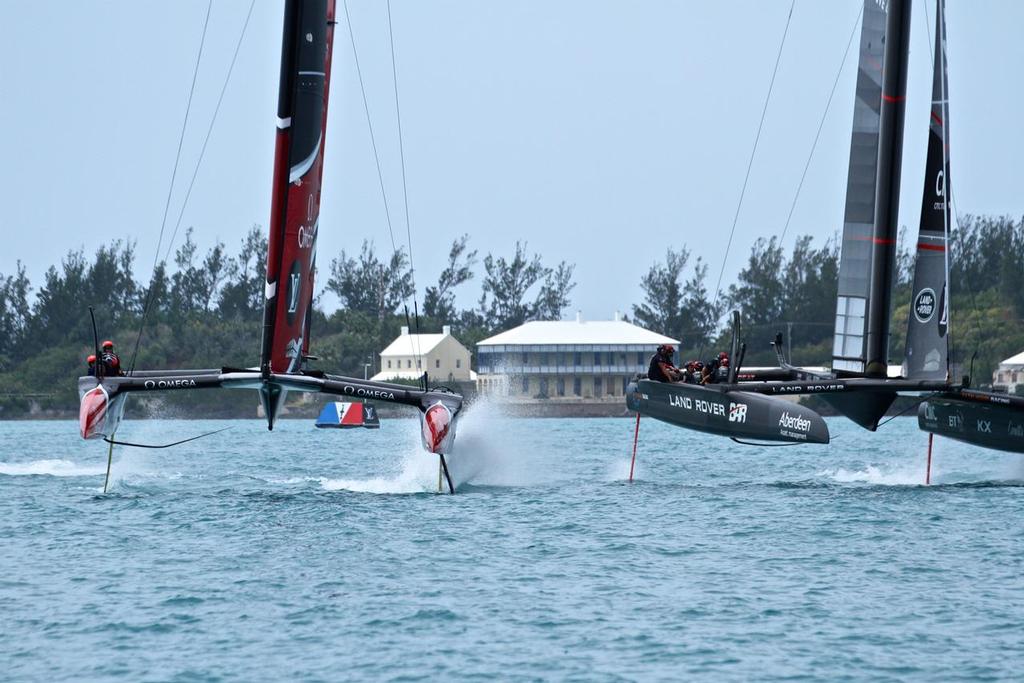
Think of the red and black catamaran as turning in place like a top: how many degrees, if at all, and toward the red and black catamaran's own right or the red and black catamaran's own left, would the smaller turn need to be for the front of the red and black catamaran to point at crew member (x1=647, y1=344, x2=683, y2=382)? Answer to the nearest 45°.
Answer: approximately 90° to the red and black catamaran's own left

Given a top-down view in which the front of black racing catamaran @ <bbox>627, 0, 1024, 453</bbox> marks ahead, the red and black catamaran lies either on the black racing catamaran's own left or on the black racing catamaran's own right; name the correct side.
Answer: on the black racing catamaran's own right
